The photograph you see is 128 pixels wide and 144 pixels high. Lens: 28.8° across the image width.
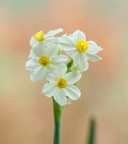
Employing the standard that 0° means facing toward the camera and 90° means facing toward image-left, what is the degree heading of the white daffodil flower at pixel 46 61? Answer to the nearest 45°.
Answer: approximately 0°

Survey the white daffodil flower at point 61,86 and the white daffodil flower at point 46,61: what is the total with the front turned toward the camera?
2

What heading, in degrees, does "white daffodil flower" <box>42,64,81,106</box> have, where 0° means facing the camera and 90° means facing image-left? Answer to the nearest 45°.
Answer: approximately 0°
